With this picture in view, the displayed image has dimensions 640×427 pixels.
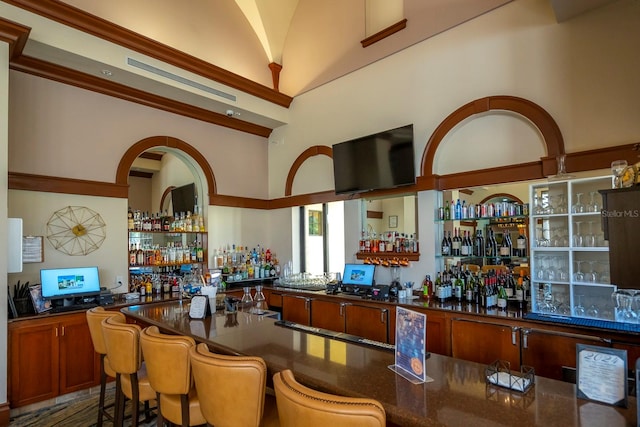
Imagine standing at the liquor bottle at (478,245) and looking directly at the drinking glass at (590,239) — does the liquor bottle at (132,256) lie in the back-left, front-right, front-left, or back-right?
back-right

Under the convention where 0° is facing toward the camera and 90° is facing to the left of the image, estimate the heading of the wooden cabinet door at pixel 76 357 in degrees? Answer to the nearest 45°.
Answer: approximately 315°

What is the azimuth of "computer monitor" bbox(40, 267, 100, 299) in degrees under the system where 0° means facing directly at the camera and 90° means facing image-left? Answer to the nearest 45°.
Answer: approximately 0°

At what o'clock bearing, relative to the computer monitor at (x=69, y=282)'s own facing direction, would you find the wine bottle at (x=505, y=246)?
The wine bottle is roughly at 10 o'clock from the computer monitor.

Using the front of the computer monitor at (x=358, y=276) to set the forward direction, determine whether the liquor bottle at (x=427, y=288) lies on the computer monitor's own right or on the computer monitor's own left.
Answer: on the computer monitor's own left

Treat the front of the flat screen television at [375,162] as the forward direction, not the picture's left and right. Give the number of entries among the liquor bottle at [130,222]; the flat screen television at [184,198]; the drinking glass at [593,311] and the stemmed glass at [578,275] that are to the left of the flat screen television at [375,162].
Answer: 2

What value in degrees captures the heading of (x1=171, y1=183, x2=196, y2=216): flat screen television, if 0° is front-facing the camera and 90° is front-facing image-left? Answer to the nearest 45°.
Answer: approximately 45°

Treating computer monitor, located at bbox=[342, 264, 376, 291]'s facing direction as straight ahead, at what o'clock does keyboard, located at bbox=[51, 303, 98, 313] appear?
The keyboard is roughly at 1 o'clock from the computer monitor.

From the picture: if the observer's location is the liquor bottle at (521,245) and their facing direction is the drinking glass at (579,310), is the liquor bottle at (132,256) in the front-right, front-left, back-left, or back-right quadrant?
back-right

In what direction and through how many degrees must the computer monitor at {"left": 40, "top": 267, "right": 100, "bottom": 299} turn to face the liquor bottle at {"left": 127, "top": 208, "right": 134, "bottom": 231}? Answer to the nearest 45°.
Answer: approximately 135° to its left
